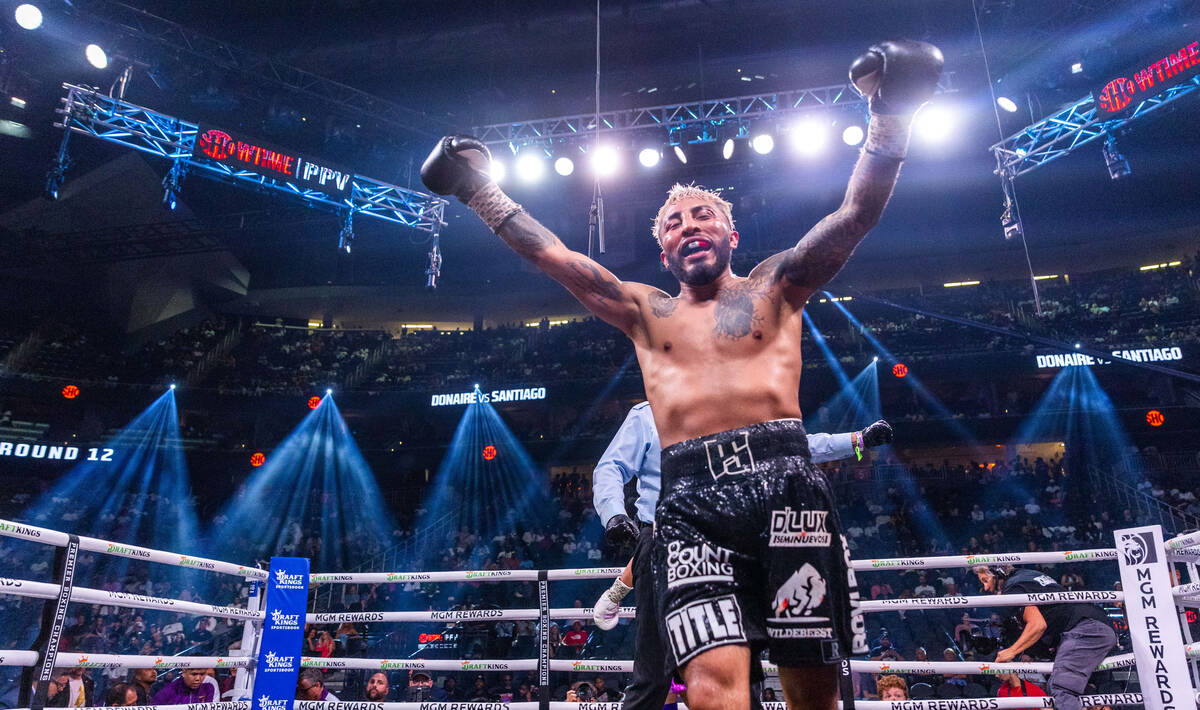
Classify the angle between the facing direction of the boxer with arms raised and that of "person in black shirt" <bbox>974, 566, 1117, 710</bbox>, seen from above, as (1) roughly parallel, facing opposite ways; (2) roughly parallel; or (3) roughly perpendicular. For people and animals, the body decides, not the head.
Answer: roughly perpendicular

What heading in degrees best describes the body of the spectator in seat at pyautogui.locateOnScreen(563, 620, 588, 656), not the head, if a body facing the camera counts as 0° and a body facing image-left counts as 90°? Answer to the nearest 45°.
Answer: approximately 0°

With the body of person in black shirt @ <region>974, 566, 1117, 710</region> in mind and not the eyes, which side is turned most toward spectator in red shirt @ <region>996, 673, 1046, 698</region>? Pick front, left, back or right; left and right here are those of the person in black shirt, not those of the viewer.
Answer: right

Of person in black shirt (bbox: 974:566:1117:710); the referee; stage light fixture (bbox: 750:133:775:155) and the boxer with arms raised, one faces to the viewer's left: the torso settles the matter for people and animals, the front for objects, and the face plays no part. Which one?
the person in black shirt

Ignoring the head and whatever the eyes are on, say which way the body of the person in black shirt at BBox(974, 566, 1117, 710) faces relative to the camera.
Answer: to the viewer's left

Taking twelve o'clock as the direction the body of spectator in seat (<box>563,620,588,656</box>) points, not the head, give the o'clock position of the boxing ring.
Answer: The boxing ring is roughly at 12 o'clock from the spectator in seat.

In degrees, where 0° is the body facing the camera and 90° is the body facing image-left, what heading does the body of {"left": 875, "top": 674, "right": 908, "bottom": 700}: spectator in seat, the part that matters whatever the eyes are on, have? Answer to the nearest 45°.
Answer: approximately 0°

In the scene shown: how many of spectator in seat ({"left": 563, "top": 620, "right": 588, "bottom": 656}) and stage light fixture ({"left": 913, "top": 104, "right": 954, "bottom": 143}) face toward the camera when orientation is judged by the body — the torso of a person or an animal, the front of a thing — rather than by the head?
2

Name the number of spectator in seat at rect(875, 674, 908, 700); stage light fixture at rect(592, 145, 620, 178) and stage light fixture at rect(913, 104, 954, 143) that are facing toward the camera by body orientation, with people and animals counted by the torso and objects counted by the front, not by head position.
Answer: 3
